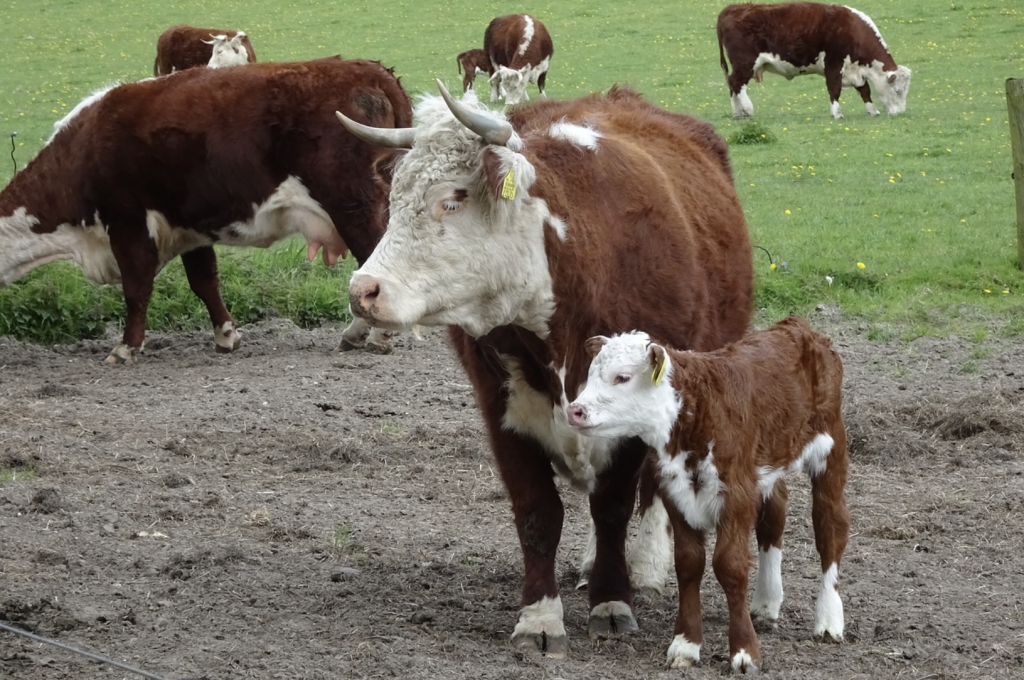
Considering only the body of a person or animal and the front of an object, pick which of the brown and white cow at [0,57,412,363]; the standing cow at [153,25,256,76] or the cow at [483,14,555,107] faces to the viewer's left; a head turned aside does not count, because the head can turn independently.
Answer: the brown and white cow

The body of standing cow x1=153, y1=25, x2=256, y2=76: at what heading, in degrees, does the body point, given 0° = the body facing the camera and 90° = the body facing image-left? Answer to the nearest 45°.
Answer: approximately 270°

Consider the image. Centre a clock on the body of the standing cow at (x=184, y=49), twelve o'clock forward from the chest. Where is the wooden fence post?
The wooden fence post is roughly at 2 o'clock from the standing cow.

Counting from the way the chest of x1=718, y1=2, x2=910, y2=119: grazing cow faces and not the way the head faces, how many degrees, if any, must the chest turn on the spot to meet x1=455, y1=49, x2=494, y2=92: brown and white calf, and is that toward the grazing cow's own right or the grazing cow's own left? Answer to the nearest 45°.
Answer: approximately 180°

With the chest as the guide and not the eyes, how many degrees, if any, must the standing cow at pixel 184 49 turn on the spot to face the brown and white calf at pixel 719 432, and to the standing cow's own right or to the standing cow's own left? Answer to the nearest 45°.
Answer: approximately 90° to the standing cow's own right

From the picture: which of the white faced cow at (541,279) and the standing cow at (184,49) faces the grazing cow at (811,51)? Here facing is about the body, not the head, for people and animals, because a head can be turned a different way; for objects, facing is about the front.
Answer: the standing cow at (184,49)

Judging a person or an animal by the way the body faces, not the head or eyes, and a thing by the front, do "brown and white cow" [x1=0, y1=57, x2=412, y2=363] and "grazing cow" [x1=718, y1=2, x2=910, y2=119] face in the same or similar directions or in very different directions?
very different directions

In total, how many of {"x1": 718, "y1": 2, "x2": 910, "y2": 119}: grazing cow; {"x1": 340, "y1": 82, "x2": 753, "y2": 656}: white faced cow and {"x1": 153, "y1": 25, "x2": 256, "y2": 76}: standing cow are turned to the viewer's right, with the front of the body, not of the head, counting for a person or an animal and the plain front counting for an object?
2

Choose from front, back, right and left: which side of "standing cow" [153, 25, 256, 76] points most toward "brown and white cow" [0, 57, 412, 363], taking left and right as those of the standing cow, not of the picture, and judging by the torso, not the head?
right

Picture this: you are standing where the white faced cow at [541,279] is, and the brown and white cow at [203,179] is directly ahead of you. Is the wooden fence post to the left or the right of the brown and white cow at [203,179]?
right

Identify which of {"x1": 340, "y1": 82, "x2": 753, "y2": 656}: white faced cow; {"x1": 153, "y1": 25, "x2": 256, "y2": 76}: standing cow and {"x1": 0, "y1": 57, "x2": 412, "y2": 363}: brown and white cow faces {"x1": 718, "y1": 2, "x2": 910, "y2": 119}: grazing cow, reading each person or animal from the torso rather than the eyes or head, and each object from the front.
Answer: {"x1": 153, "y1": 25, "x2": 256, "y2": 76}: standing cow
